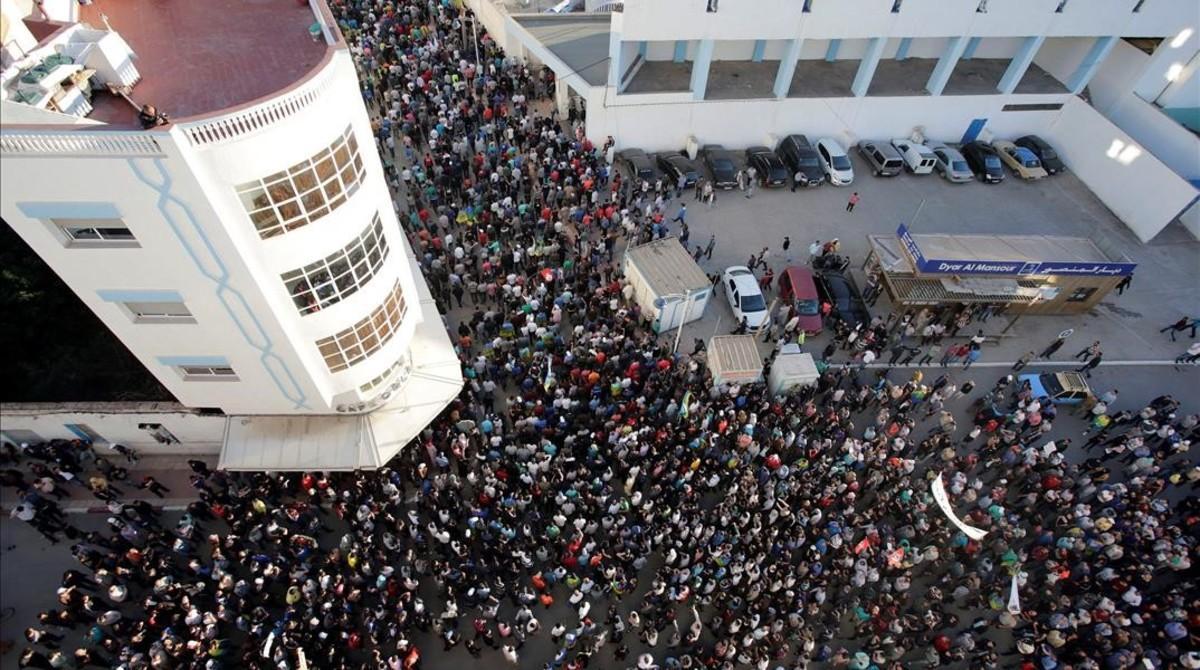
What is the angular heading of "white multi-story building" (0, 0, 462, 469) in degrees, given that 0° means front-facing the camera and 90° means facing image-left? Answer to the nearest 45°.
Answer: approximately 315°

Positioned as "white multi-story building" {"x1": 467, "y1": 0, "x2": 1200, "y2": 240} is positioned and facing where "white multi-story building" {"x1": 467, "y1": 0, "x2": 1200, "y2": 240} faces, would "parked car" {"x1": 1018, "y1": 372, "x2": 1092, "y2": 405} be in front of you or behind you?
in front

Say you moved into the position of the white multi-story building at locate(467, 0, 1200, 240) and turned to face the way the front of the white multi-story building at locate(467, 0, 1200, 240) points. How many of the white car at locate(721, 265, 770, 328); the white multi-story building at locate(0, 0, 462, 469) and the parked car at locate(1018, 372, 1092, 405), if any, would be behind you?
0

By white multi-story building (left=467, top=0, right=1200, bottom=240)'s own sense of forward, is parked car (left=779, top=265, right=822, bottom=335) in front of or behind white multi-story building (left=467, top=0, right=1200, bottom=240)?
in front

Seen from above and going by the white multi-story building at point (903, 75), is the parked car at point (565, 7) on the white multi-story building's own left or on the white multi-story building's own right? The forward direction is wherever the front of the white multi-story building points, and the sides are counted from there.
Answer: on the white multi-story building's own right

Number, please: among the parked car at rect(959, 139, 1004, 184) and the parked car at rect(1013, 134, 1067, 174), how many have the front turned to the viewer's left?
0

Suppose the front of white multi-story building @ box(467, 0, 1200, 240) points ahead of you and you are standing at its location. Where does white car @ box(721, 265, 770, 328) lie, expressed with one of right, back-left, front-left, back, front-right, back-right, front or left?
front

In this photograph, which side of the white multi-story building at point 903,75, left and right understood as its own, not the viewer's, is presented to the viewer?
front

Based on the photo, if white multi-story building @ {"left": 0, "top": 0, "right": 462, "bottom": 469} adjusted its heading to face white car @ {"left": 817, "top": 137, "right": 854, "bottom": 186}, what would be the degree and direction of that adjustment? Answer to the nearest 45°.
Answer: approximately 45° to its left

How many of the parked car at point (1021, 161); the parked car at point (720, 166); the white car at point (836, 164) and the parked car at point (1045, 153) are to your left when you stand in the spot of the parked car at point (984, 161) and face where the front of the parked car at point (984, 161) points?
2

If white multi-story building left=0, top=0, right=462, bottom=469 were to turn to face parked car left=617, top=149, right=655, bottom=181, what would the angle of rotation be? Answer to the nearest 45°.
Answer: approximately 45° to its left
